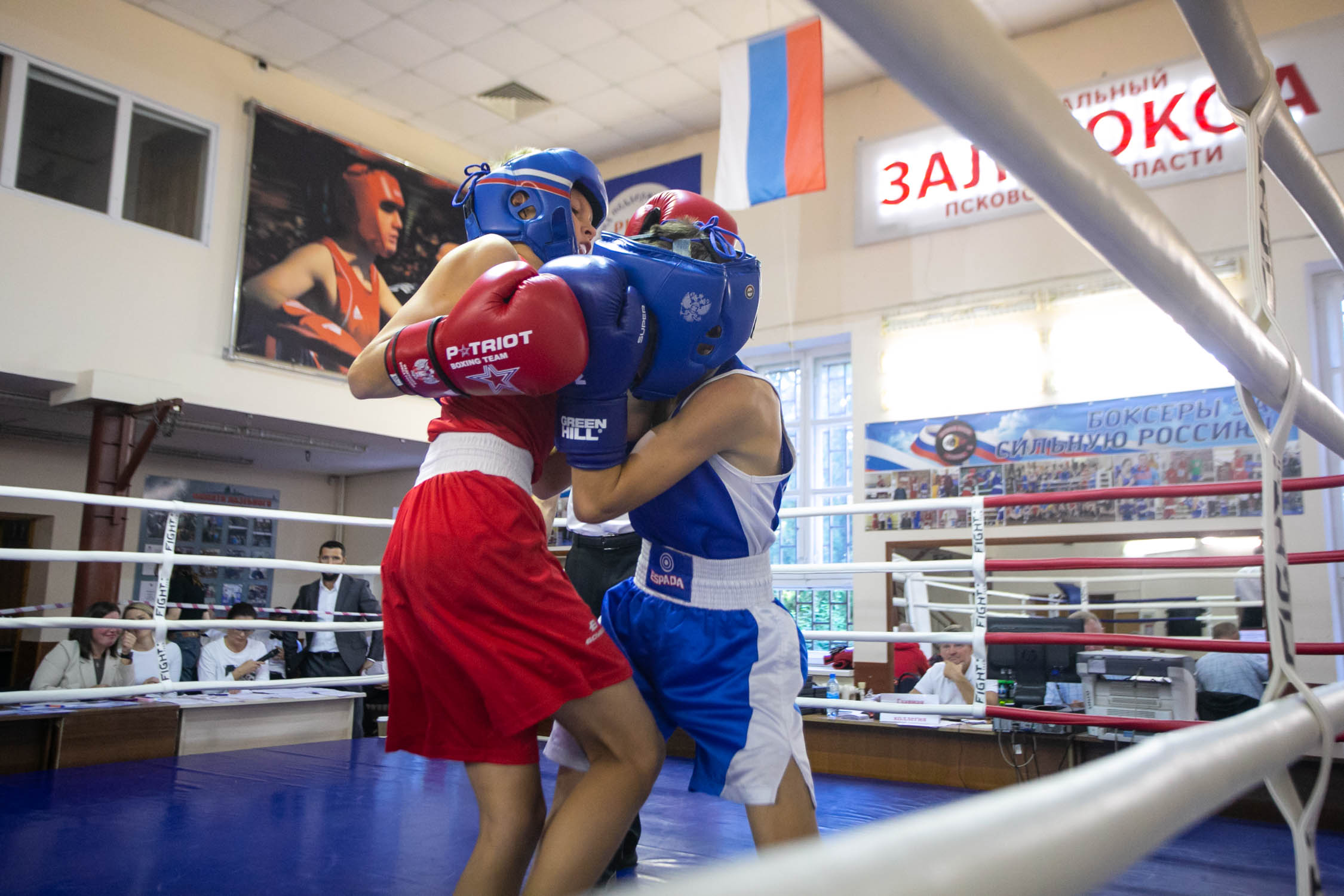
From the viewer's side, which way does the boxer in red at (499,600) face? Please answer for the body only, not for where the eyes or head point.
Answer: to the viewer's right

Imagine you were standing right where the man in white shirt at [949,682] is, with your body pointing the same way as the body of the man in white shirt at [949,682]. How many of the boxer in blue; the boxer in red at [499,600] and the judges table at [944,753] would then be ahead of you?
3

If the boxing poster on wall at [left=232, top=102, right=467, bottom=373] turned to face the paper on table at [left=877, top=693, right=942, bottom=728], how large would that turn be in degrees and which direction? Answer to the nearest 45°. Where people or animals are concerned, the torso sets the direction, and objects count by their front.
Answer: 0° — it already faces it

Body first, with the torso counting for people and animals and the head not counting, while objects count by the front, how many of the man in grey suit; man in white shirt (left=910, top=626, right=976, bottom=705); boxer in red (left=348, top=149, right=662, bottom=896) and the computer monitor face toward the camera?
2

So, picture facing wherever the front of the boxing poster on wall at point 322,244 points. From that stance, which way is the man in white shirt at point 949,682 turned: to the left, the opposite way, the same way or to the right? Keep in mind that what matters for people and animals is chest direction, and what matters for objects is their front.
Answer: to the right

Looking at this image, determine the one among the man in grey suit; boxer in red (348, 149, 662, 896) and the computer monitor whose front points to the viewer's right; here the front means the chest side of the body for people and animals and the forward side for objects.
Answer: the boxer in red

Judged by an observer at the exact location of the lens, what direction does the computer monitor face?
facing away from the viewer

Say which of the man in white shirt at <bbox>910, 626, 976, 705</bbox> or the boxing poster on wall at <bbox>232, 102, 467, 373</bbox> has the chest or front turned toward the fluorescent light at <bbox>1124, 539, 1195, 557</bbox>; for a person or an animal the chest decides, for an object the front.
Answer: the boxing poster on wall

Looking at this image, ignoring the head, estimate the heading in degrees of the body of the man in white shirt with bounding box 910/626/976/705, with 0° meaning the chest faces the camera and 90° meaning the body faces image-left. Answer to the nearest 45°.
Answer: approximately 0°

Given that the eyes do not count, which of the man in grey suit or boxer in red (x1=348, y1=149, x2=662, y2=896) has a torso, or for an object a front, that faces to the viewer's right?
the boxer in red

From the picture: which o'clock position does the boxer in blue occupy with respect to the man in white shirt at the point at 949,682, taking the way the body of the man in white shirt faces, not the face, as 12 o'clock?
The boxer in blue is roughly at 12 o'clock from the man in white shirt.

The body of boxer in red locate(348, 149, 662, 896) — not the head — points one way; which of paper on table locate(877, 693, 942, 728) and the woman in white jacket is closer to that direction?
the paper on table
